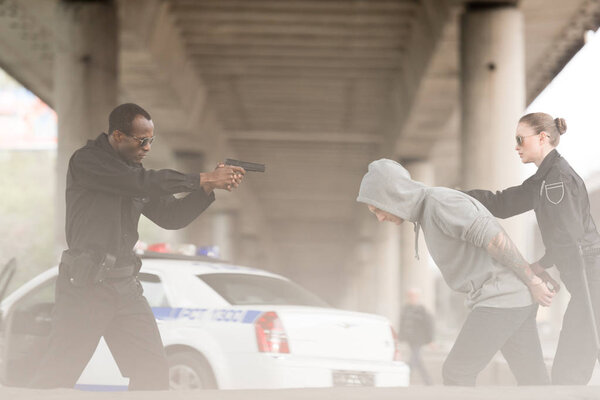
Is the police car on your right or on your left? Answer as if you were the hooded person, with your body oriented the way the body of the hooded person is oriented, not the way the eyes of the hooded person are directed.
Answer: on your right

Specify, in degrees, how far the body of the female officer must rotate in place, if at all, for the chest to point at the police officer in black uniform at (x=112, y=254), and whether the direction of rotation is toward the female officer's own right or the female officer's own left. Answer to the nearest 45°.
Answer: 0° — they already face them

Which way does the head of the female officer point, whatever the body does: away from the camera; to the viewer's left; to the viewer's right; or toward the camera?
to the viewer's left

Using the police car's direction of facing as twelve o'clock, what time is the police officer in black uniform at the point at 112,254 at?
The police officer in black uniform is roughly at 8 o'clock from the police car.

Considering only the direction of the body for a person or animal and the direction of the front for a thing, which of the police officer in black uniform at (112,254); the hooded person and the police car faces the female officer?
the police officer in black uniform

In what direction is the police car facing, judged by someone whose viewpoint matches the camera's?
facing away from the viewer and to the left of the viewer

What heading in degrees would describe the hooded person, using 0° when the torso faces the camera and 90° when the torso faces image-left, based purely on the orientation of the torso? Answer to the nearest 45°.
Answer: approximately 90°

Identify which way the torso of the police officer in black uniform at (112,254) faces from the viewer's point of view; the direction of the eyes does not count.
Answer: to the viewer's right

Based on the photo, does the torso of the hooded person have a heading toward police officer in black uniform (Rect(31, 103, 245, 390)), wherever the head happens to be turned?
yes

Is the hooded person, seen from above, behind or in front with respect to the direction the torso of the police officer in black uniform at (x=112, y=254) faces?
in front

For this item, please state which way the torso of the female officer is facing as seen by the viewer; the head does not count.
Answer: to the viewer's left
